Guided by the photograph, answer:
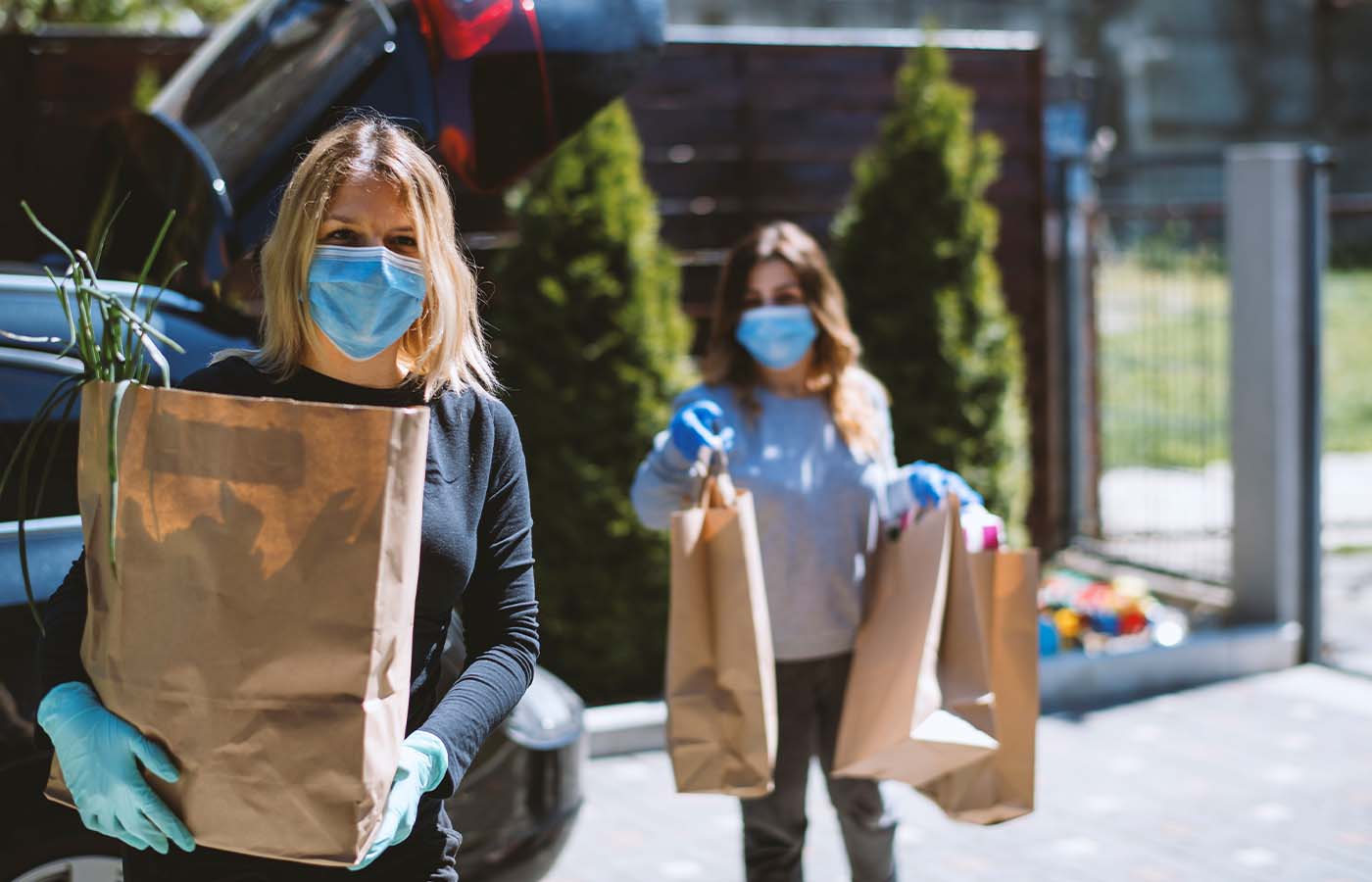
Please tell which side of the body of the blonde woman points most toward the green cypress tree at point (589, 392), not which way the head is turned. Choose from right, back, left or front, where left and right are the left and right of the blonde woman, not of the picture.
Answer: back

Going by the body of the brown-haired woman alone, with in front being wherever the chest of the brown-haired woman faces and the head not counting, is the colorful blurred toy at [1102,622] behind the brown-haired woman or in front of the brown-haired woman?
behind

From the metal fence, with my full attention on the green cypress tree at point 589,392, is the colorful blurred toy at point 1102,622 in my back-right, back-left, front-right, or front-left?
front-left

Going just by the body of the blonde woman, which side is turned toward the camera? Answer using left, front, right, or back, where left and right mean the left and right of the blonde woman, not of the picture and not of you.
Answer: front

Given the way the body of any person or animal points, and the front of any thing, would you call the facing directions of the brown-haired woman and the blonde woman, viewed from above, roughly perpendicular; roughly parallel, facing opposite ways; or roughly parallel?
roughly parallel

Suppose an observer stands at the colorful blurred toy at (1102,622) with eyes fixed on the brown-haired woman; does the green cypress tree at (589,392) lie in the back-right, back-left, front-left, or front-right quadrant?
front-right

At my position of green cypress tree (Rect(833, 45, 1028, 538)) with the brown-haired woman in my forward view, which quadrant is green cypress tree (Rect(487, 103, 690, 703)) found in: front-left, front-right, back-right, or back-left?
front-right

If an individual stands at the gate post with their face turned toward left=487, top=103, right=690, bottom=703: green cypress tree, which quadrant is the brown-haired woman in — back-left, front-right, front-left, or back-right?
front-left

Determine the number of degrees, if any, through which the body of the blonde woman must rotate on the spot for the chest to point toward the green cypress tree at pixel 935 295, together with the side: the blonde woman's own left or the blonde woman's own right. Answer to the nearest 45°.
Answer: approximately 135° to the blonde woman's own left

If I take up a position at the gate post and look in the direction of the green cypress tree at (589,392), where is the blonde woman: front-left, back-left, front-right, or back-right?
front-left

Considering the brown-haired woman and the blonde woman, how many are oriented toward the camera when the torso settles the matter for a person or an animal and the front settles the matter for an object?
2

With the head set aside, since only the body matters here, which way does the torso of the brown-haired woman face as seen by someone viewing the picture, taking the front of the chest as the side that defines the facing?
toward the camera

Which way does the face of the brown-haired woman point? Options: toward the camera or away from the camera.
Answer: toward the camera
